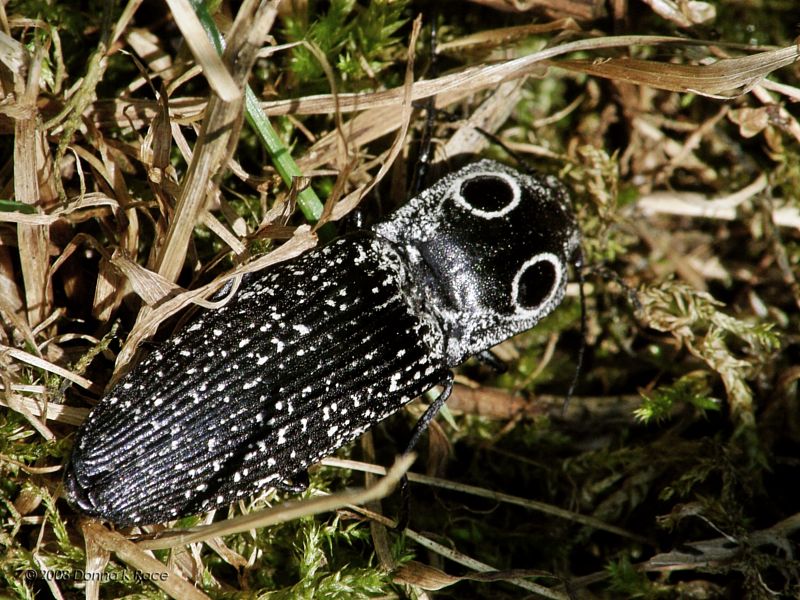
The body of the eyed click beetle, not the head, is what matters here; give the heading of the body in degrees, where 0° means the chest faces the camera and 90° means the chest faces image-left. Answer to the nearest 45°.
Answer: approximately 225°

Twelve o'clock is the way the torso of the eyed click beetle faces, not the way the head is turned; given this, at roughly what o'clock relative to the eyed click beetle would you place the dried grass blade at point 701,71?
The dried grass blade is roughly at 1 o'clock from the eyed click beetle.
